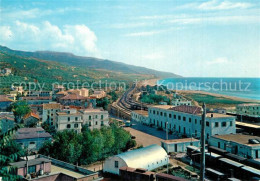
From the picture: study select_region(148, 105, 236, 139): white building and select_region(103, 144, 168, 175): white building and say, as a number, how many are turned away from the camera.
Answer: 0

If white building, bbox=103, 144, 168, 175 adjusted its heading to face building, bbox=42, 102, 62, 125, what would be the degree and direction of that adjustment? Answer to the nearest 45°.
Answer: approximately 90° to its right

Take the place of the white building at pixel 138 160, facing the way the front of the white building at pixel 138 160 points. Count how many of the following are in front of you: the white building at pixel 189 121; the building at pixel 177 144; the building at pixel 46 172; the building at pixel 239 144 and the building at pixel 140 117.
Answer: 1

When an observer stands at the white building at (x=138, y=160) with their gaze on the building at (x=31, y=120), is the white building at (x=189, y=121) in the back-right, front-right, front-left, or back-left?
front-right

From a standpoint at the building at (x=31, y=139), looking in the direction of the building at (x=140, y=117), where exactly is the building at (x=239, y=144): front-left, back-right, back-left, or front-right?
front-right

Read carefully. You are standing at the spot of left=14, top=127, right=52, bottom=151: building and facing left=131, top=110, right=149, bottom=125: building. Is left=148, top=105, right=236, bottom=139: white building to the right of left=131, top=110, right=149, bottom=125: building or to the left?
right

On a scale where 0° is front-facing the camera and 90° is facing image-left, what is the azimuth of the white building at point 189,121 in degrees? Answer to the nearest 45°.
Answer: approximately 45°

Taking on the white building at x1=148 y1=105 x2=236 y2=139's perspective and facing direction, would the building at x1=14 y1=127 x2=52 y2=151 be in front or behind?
in front

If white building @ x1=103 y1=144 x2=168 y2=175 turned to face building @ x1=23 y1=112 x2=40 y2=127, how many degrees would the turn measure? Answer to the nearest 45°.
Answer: approximately 90° to its right

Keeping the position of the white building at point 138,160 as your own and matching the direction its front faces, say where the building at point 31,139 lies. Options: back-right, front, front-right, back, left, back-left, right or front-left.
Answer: right

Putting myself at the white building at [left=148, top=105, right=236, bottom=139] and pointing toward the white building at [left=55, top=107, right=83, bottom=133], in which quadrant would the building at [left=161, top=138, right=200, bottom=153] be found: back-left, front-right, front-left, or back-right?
front-left

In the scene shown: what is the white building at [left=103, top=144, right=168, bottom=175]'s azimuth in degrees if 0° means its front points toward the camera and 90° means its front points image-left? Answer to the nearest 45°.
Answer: approximately 45°

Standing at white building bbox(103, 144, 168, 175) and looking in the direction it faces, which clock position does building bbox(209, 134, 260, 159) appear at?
The building is roughly at 7 o'clock from the white building.

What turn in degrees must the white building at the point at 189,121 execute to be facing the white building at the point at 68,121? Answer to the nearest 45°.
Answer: approximately 45° to its right
